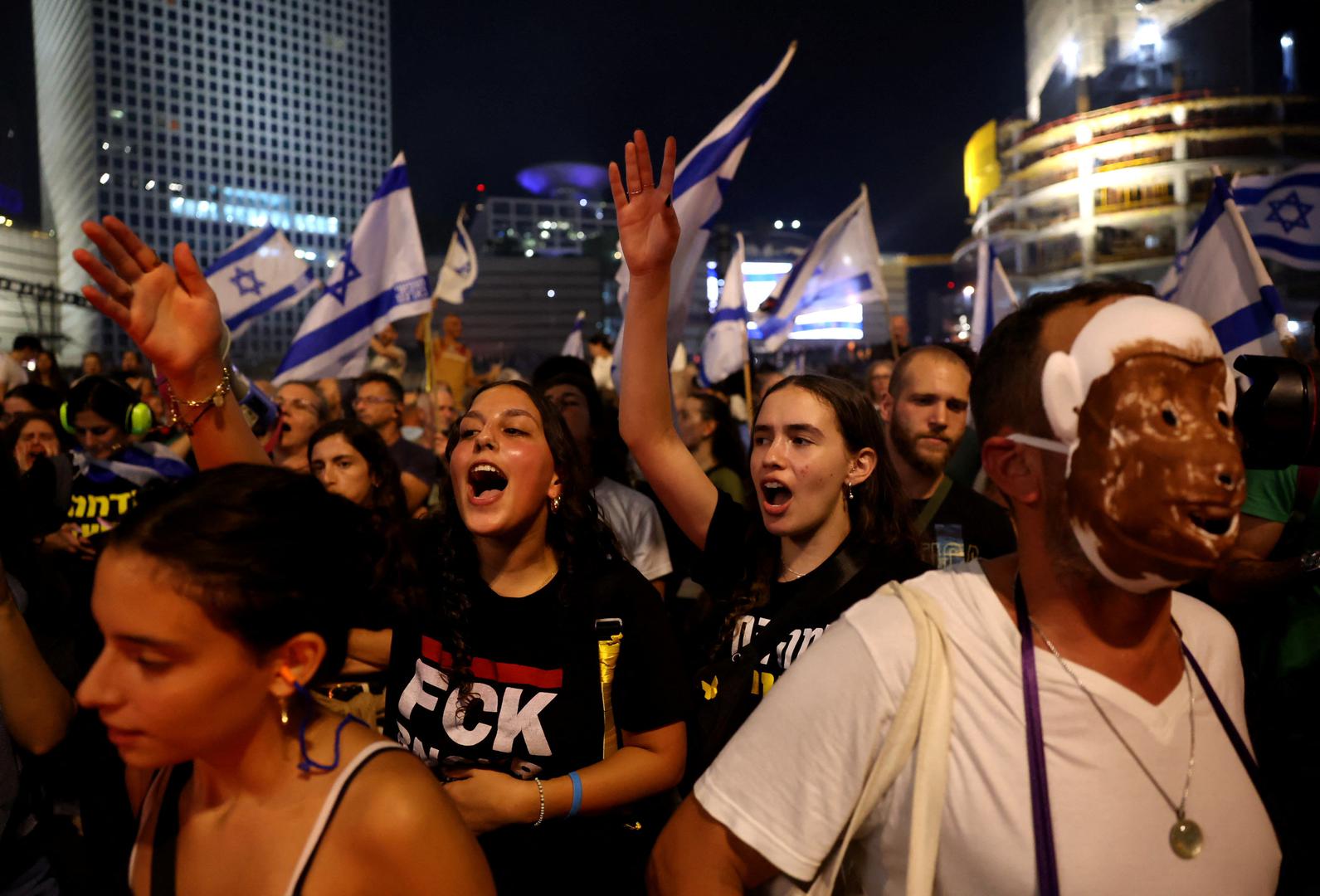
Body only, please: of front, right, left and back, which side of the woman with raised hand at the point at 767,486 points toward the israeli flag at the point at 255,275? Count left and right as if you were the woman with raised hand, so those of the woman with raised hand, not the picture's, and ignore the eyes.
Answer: right

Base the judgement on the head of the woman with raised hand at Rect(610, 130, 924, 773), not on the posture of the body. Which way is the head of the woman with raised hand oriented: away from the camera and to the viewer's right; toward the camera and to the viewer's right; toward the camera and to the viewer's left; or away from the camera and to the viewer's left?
toward the camera and to the viewer's left

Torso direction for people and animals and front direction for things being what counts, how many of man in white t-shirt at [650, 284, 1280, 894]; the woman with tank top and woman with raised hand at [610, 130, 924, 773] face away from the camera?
0

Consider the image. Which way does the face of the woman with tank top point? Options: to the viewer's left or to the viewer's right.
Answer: to the viewer's left

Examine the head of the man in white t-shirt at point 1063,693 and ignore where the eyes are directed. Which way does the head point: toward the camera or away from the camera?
toward the camera

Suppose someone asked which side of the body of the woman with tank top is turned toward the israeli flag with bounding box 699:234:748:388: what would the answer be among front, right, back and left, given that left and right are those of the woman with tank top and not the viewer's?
back

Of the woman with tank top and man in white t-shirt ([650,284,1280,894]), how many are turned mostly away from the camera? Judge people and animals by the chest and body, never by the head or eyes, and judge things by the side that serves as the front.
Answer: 0

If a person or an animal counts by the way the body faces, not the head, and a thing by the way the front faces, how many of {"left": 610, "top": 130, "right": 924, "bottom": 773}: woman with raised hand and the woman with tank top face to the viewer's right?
0

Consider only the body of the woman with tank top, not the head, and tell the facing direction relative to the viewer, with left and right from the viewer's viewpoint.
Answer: facing the viewer and to the left of the viewer

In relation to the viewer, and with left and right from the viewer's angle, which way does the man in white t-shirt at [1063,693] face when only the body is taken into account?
facing the viewer and to the right of the viewer
